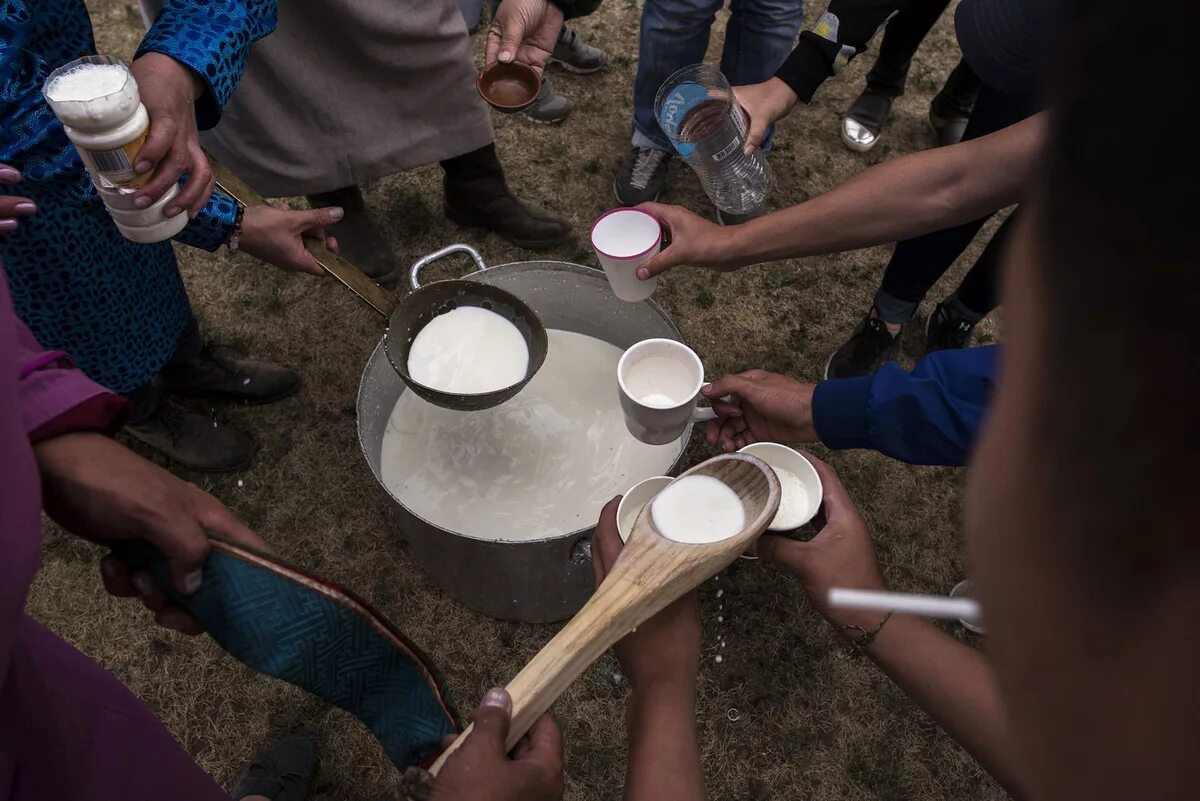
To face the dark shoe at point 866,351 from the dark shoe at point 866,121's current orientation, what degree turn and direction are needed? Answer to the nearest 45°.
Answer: approximately 45° to its left

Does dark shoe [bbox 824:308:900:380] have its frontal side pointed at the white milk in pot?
yes

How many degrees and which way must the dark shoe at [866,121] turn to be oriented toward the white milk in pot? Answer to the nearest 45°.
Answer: approximately 45° to its left

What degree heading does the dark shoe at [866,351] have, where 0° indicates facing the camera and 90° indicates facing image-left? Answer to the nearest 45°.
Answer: approximately 45°

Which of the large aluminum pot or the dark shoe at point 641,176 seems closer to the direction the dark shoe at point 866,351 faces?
the large aluminum pot

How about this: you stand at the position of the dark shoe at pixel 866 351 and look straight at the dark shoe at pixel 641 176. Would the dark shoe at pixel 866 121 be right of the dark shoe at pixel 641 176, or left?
right

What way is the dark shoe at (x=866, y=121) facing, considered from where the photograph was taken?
facing the viewer and to the left of the viewer

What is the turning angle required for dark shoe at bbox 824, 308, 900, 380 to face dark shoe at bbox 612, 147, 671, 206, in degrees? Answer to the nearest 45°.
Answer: approximately 90° to its right

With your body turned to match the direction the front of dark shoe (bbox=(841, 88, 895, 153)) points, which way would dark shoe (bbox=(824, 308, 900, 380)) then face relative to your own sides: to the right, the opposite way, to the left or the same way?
the same way

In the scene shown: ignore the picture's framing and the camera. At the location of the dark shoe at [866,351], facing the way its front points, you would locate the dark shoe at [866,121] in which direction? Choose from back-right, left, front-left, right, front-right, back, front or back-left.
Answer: back-right

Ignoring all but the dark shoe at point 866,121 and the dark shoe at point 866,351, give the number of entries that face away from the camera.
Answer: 0

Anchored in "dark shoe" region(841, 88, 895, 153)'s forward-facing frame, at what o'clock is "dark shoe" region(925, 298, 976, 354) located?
"dark shoe" region(925, 298, 976, 354) is roughly at 10 o'clock from "dark shoe" region(841, 88, 895, 153).
